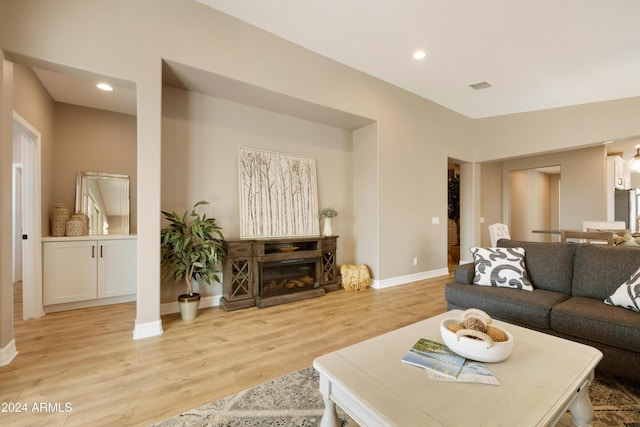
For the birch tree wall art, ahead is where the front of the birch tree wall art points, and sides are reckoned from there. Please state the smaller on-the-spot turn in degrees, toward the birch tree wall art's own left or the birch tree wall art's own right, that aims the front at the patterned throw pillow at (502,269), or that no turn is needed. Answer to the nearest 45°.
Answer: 0° — it already faces it

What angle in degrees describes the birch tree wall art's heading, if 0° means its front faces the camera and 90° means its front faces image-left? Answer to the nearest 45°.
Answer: approximately 315°

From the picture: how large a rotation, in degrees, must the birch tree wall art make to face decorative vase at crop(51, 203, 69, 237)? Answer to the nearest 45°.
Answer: approximately 135° to its right

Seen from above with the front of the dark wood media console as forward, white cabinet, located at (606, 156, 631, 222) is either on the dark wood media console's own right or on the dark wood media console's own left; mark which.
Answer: on the dark wood media console's own left

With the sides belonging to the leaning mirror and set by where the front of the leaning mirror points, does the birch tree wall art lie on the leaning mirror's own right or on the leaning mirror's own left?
on the leaning mirror's own left

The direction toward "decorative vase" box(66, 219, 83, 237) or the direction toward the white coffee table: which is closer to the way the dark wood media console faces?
the white coffee table
